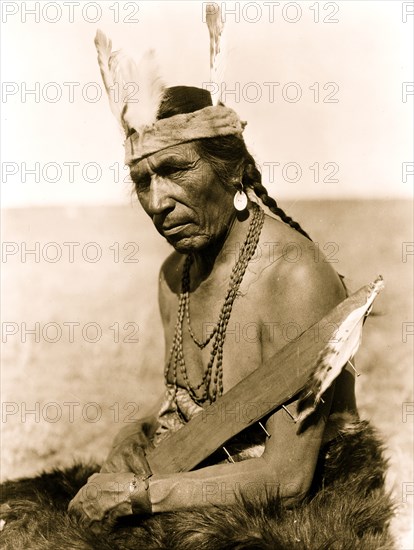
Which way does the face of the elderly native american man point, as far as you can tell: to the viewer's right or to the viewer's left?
to the viewer's left

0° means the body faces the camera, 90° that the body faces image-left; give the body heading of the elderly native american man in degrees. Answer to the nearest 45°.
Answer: approximately 45°
